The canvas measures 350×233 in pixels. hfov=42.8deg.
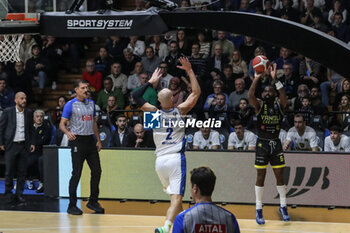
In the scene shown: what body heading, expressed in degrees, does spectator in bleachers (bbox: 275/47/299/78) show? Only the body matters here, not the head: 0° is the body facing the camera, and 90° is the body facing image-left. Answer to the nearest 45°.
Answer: approximately 0°

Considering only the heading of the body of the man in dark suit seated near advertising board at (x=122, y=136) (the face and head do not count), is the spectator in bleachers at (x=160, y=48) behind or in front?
behind

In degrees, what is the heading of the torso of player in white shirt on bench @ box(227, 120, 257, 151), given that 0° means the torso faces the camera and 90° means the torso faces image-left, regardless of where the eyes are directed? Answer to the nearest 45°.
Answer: approximately 0°

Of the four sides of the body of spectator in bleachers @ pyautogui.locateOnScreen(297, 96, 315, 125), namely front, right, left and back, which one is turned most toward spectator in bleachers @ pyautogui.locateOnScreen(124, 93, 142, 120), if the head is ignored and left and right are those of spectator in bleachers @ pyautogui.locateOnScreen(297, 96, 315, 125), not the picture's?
right

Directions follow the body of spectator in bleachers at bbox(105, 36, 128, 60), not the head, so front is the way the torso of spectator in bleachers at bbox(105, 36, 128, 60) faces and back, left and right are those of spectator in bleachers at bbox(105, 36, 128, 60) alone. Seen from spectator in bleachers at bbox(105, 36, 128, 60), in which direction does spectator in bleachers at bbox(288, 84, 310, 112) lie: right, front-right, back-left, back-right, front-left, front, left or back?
front-left

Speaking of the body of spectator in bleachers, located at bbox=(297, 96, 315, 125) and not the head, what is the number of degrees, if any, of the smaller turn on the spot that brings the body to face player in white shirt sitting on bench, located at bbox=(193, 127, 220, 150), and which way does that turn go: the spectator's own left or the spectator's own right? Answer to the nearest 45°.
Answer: approximately 45° to the spectator's own right
